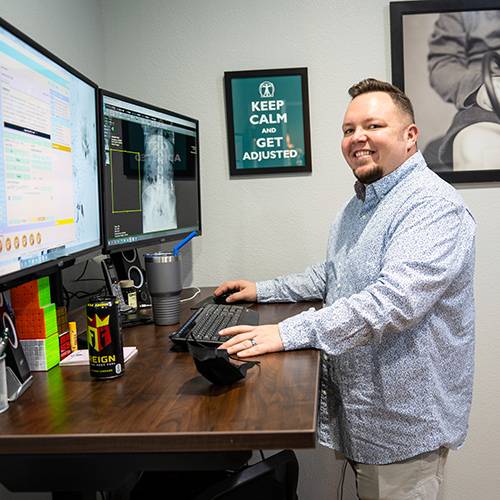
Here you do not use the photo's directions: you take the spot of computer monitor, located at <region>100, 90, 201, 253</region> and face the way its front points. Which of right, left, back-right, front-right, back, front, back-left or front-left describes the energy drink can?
front-right

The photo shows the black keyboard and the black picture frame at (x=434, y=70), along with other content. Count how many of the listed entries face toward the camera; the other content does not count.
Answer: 1

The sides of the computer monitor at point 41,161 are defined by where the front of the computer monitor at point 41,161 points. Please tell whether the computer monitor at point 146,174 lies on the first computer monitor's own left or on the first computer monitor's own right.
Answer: on the first computer monitor's own left

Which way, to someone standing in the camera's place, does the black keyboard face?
facing to the right of the viewer

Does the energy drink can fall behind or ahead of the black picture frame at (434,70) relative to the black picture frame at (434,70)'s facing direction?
ahead

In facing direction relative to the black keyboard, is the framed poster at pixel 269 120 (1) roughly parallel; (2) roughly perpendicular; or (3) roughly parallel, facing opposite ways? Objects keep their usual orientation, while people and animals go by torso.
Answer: roughly perpendicular

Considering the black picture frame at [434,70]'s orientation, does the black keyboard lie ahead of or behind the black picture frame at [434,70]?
ahead

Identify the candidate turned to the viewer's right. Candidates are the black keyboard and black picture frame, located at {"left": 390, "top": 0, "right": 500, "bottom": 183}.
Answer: the black keyboard

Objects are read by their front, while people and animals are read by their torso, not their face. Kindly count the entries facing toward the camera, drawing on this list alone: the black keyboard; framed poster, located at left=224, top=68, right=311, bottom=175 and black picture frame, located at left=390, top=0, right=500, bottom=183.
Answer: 2
